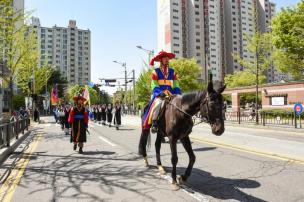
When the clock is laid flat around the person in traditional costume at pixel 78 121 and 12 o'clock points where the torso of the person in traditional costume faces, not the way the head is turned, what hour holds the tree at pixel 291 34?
The tree is roughly at 8 o'clock from the person in traditional costume.

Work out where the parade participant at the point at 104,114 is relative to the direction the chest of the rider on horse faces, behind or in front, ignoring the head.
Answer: behind

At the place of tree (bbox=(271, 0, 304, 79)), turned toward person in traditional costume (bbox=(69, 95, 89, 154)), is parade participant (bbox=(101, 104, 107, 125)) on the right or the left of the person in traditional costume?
right

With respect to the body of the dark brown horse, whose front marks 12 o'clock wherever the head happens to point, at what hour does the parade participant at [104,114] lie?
The parade participant is roughly at 7 o'clock from the dark brown horse.

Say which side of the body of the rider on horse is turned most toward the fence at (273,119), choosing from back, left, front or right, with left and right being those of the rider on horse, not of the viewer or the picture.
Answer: left

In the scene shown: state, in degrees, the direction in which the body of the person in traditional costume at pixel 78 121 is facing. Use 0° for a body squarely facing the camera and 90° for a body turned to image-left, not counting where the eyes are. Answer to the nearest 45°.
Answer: approximately 0°

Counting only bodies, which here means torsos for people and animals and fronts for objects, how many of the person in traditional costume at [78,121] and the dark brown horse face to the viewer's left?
0

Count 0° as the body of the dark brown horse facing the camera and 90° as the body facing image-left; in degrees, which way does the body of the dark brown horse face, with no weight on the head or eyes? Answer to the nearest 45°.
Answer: approximately 315°

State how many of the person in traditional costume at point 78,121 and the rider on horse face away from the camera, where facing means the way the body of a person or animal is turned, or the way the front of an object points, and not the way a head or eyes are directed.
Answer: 0
